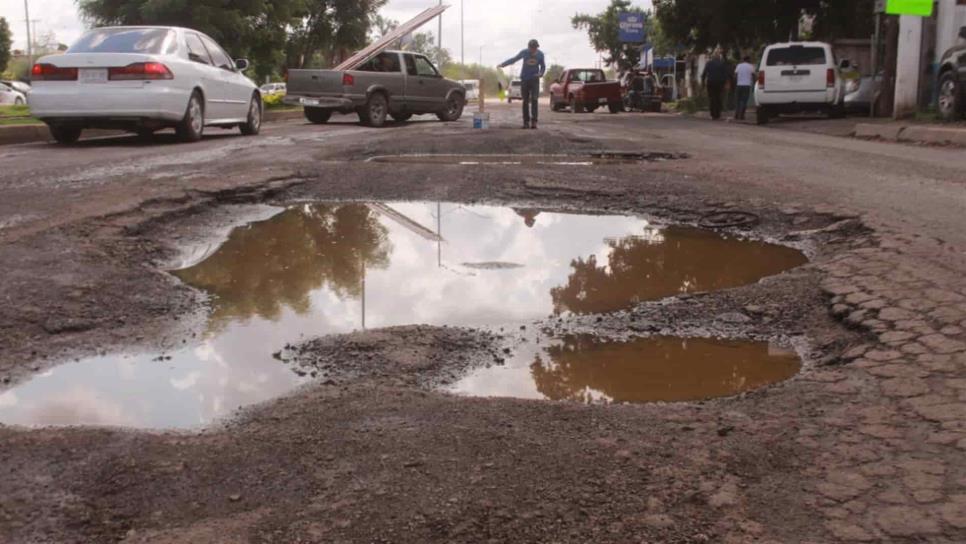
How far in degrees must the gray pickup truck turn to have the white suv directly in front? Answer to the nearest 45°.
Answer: approximately 45° to its right

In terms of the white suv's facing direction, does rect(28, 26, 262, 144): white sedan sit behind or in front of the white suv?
behind

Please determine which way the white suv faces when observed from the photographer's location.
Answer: facing away from the viewer

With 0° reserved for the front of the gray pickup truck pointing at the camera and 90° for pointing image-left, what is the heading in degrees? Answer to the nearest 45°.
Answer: approximately 225°

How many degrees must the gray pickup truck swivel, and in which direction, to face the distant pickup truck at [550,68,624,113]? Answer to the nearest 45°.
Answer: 0° — it already faces it

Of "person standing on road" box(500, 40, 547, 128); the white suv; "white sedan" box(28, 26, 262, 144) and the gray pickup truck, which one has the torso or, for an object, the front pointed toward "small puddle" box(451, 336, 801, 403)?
the person standing on road

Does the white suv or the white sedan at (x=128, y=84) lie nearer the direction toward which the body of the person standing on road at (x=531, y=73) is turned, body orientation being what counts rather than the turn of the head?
the white sedan

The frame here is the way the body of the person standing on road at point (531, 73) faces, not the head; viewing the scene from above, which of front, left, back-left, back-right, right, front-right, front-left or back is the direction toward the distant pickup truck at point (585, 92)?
back

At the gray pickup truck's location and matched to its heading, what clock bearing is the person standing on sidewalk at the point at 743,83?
The person standing on sidewalk is roughly at 1 o'clock from the gray pickup truck.

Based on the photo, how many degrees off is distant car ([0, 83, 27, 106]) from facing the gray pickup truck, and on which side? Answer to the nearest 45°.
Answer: approximately 90° to its right

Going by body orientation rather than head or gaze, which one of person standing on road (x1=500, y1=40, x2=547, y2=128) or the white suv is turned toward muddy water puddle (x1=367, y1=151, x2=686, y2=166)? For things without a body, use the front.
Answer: the person standing on road

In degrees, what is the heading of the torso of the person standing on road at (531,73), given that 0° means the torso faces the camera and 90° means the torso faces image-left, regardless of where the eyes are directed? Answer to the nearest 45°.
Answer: approximately 0°

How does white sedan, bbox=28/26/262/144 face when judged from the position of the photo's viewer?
facing away from the viewer and to the right of the viewer

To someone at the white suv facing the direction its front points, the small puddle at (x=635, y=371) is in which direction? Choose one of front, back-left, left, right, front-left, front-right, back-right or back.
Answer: back
